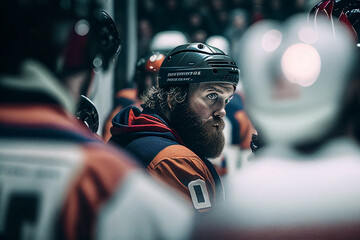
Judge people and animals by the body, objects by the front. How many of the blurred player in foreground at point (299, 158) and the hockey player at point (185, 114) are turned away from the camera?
1

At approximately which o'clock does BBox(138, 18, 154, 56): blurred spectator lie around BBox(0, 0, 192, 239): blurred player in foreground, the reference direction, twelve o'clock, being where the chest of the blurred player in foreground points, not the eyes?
The blurred spectator is roughly at 11 o'clock from the blurred player in foreground.

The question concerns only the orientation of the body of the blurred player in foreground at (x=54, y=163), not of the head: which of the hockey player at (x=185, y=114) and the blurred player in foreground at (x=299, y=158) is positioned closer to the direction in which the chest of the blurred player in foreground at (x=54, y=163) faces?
the hockey player

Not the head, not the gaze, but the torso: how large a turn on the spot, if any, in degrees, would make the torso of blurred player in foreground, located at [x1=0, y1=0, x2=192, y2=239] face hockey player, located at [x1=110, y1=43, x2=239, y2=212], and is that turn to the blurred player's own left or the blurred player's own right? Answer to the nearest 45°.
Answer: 0° — they already face them

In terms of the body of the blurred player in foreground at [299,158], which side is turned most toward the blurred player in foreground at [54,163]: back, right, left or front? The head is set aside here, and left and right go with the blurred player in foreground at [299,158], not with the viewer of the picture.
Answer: left

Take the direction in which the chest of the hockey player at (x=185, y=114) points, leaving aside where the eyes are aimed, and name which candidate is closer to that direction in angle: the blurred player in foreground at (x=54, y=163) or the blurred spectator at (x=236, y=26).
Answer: the blurred spectator

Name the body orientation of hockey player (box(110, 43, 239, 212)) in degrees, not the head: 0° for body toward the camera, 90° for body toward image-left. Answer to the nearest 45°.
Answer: approximately 270°

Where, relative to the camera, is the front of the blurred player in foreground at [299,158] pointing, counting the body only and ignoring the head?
away from the camera

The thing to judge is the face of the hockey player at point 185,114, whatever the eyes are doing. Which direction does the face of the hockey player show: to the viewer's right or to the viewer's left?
to the viewer's right

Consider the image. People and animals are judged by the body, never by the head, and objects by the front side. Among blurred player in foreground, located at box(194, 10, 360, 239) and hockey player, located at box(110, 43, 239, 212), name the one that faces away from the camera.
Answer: the blurred player in foreground

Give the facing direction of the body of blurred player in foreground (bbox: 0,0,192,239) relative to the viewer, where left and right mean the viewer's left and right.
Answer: facing away from the viewer and to the right of the viewer

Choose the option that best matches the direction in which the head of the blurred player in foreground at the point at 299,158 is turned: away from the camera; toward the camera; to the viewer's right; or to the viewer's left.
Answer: away from the camera
